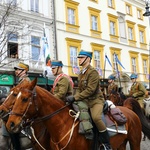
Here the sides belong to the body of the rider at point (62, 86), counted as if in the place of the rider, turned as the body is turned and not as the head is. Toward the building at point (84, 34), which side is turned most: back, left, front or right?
right

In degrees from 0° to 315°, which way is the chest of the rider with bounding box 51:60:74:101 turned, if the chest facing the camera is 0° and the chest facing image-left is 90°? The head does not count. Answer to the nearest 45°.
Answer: approximately 90°

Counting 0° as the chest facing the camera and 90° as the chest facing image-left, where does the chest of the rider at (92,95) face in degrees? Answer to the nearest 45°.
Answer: approximately 90°

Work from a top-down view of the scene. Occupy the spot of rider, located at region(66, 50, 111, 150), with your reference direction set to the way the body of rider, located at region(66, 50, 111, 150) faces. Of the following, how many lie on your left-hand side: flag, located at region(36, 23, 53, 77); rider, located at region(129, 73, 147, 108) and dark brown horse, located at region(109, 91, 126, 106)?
0

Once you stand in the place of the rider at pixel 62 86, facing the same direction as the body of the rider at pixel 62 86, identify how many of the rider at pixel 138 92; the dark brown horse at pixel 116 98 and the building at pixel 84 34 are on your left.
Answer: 0

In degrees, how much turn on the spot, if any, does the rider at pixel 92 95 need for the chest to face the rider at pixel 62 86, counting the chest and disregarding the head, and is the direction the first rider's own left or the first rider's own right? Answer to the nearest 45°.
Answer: approximately 45° to the first rider's own right

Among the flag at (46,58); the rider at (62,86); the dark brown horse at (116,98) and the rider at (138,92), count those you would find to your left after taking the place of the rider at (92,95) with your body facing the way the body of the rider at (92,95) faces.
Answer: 0

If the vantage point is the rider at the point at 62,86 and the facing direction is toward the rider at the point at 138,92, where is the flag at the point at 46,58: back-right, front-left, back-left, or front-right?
front-left

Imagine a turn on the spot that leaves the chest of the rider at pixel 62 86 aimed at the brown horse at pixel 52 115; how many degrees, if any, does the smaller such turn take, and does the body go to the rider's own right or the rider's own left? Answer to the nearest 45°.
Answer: approximately 90° to the rider's own left

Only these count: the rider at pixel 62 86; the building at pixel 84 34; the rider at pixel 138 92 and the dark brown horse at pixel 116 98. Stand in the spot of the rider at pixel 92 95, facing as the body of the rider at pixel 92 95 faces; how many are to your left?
0

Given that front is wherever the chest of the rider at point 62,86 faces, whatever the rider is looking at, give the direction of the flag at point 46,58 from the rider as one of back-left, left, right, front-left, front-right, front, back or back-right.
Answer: right

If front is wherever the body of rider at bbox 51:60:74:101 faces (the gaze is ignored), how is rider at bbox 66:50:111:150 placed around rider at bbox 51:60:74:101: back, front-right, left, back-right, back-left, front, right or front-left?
back-left

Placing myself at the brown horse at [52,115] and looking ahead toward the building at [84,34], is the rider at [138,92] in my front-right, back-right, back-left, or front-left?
front-right

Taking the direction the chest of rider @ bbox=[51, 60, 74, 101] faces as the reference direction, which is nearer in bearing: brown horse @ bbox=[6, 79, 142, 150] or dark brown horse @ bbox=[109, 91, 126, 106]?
the brown horse

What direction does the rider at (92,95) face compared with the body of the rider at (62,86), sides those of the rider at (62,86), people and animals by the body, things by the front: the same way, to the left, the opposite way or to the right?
the same way

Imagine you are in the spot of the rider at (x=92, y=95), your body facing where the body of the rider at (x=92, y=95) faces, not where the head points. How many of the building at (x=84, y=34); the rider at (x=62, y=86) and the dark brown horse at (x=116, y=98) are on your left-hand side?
0

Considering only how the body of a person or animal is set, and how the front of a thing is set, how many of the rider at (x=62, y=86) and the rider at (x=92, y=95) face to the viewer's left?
2
